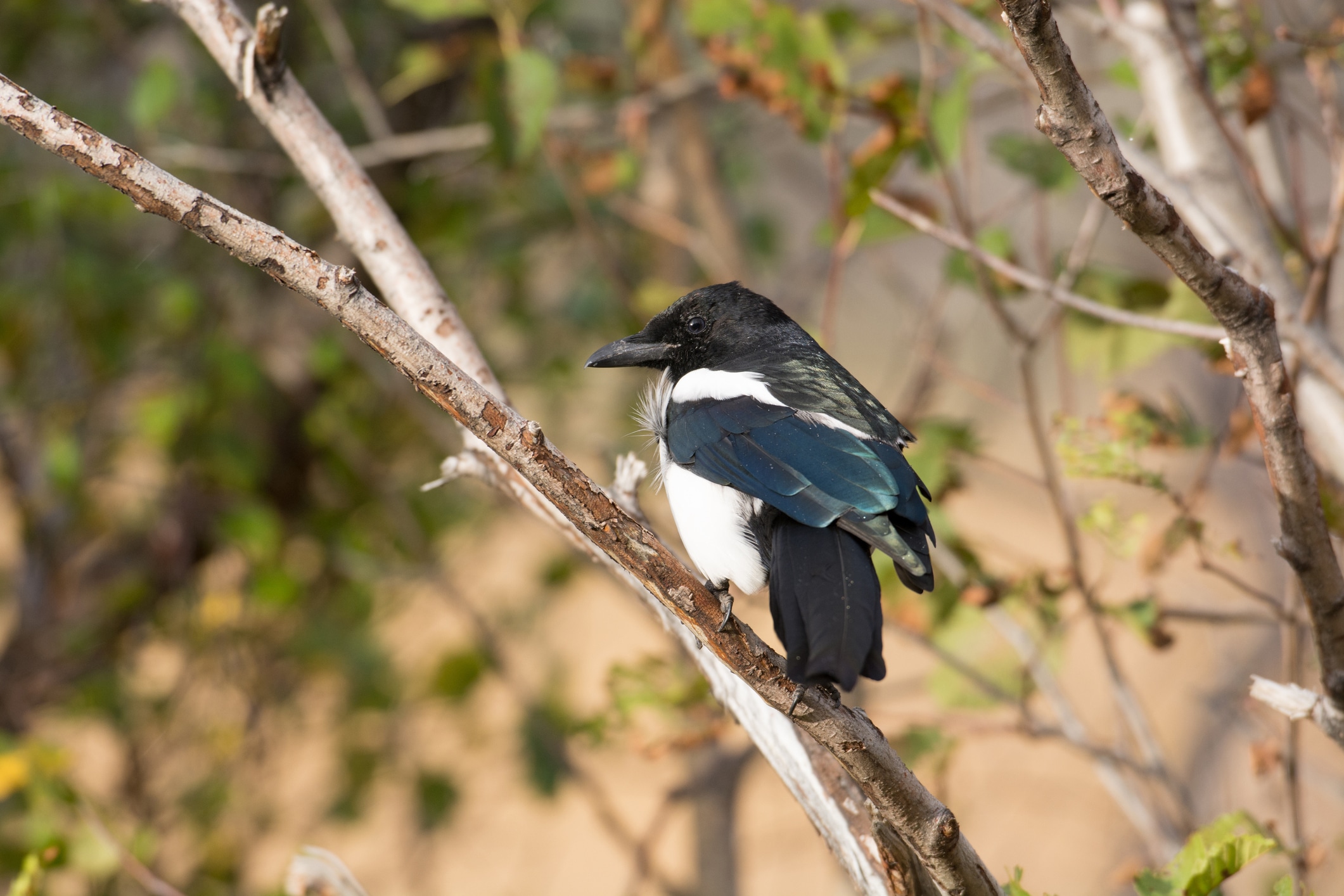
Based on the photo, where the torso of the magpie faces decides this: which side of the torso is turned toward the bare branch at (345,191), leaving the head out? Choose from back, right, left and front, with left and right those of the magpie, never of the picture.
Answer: front

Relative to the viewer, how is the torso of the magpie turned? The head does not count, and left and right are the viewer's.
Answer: facing to the left of the viewer
